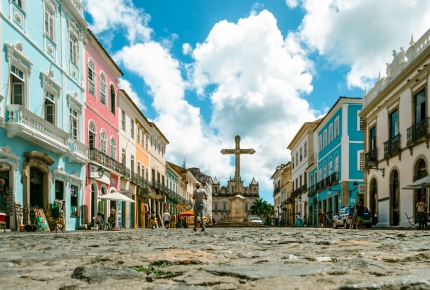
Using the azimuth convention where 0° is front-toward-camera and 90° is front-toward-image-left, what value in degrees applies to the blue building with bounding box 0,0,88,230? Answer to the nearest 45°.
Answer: approximately 315°

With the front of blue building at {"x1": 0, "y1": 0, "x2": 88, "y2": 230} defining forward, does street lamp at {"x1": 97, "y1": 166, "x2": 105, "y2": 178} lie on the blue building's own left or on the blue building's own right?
on the blue building's own left

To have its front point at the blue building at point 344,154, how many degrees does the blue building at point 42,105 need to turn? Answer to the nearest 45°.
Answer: approximately 90° to its left

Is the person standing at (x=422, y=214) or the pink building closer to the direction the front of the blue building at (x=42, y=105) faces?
the person standing
